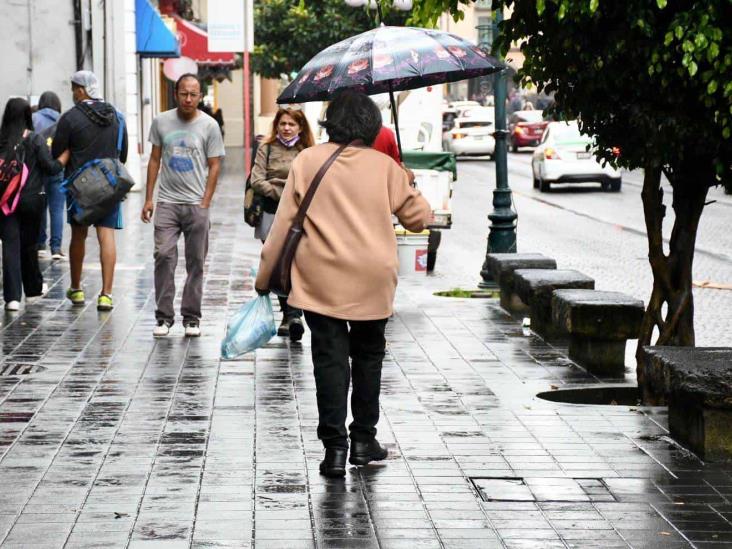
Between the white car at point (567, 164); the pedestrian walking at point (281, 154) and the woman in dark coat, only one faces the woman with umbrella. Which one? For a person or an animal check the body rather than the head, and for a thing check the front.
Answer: the pedestrian walking

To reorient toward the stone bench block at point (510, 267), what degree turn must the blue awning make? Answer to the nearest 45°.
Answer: approximately 90° to its right

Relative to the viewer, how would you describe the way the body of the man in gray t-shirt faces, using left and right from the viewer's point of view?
facing the viewer

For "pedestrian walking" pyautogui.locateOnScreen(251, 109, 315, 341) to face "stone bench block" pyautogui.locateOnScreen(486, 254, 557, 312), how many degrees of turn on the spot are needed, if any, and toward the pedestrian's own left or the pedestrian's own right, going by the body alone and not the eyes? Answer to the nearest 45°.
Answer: approximately 135° to the pedestrian's own left

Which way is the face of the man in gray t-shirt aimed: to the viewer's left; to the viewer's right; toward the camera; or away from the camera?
toward the camera

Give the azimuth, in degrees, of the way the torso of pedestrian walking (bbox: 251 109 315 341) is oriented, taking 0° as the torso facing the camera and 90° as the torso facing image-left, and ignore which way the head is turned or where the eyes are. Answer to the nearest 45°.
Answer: approximately 0°

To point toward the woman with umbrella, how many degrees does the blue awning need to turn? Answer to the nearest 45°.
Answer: approximately 90° to its right

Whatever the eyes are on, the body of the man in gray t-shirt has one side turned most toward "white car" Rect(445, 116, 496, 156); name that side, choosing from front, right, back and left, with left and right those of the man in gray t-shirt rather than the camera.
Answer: back

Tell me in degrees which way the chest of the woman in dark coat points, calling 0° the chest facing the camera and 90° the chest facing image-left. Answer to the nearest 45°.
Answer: approximately 225°

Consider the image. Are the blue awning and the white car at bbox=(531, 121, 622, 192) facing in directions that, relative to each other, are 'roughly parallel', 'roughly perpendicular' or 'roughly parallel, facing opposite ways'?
roughly perpendicular

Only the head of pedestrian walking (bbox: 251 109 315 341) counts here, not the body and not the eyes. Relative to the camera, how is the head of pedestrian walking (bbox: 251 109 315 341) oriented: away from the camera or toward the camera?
toward the camera

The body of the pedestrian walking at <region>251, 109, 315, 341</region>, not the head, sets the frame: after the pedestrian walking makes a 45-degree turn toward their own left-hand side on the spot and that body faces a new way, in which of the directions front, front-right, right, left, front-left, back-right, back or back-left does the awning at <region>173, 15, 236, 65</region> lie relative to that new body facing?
back-left

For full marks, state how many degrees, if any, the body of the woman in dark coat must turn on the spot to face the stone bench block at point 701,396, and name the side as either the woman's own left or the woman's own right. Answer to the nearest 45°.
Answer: approximately 90° to the woman's own right

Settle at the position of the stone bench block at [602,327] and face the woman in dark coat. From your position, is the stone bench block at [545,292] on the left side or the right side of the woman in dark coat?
right

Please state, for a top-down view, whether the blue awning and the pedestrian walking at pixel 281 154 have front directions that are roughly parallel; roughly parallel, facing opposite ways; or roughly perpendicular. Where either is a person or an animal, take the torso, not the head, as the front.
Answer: roughly perpendicular

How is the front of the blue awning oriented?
to the viewer's right

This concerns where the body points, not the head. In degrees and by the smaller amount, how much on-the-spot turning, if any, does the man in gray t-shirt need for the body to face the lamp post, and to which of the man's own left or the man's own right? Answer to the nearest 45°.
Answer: approximately 135° to the man's own left

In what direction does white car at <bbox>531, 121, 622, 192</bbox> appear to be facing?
away from the camera
